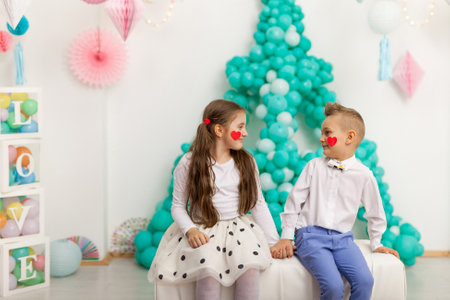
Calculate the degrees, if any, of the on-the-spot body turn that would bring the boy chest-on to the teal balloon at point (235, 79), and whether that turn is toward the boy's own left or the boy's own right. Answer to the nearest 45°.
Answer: approximately 135° to the boy's own right

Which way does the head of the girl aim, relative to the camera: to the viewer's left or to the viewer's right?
to the viewer's right

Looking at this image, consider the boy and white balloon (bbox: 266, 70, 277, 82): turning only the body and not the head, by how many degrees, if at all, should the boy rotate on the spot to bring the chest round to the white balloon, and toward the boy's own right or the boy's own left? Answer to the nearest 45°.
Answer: approximately 135° to the boy's own right

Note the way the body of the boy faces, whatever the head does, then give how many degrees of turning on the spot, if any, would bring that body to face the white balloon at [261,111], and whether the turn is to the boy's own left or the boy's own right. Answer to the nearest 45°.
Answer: approximately 135° to the boy's own right

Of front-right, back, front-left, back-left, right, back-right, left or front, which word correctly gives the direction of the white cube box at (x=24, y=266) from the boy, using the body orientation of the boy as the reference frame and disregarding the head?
right

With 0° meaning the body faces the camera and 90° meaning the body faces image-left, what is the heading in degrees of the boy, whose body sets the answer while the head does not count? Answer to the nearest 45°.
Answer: approximately 0°

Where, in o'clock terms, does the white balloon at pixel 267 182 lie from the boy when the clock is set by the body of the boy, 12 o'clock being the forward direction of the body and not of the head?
The white balloon is roughly at 5 o'clock from the boy.

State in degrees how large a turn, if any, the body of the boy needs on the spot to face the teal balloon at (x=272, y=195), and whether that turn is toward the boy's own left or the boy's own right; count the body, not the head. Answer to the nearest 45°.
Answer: approximately 135° to the boy's own right

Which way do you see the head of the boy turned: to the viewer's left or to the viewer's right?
to the viewer's left

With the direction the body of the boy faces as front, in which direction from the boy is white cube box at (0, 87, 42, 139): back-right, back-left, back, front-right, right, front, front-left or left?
right
